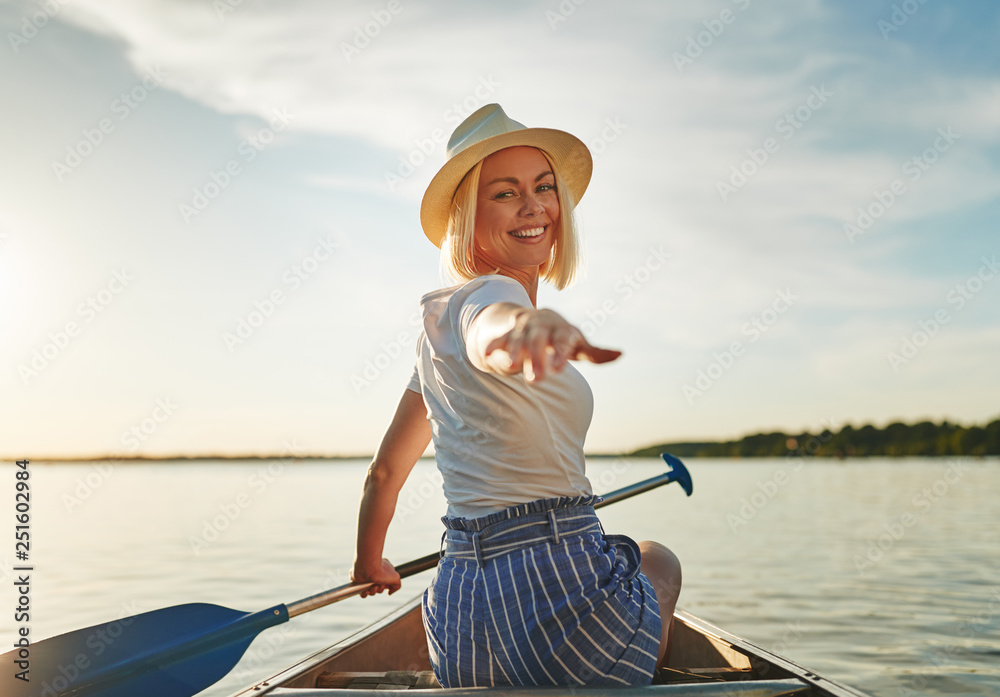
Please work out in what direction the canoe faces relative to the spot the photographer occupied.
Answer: facing away from the viewer
